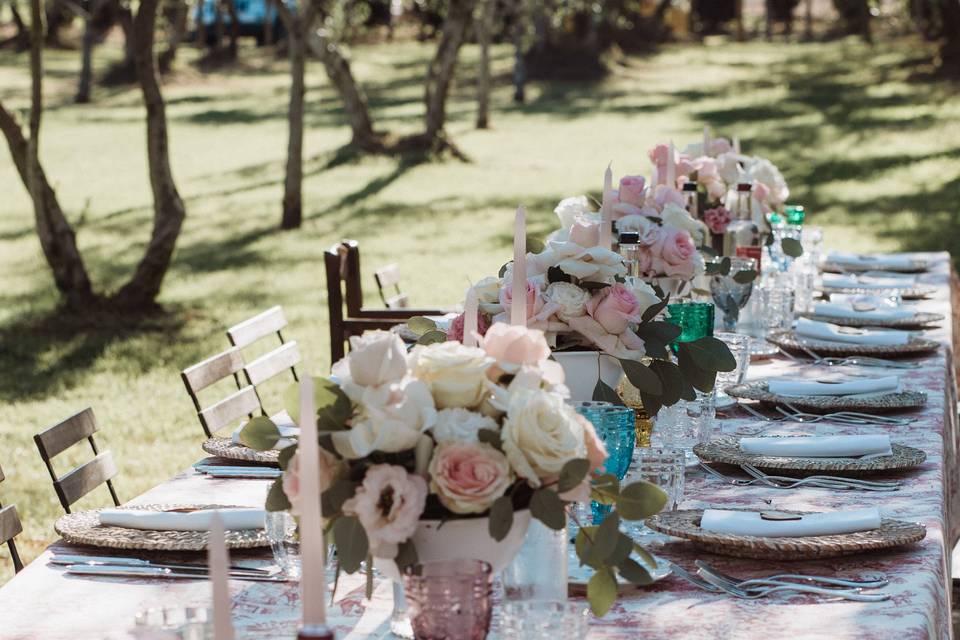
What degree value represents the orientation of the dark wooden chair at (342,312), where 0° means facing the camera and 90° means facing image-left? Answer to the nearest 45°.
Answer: approximately 270°

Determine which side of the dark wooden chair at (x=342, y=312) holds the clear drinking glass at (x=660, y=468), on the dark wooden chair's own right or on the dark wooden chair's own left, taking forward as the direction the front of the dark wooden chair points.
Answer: on the dark wooden chair's own right

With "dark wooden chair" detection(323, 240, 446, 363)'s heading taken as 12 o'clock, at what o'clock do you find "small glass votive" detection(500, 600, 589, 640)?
The small glass votive is roughly at 3 o'clock from the dark wooden chair.

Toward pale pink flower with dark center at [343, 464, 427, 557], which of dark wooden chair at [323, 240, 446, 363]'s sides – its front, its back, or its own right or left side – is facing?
right

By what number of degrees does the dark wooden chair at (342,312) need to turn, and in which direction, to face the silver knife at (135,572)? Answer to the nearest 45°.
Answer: approximately 90° to its right

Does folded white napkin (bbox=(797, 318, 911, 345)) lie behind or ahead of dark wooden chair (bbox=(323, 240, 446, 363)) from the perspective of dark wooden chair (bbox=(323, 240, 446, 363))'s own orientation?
ahead

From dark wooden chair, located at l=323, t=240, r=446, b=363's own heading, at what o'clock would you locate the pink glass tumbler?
The pink glass tumbler is roughly at 3 o'clock from the dark wooden chair.

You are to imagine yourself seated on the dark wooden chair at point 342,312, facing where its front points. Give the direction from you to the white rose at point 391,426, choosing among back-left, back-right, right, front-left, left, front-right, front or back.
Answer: right

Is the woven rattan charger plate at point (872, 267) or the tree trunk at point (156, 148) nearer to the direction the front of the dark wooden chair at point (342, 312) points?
the woven rattan charger plate

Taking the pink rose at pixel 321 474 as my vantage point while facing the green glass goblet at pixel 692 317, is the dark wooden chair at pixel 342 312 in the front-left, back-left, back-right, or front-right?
front-left

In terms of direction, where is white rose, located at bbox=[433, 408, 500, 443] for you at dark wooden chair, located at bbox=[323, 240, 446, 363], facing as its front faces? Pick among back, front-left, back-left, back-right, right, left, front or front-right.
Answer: right

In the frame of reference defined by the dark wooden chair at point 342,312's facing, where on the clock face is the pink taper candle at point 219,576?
The pink taper candle is roughly at 3 o'clock from the dark wooden chair.

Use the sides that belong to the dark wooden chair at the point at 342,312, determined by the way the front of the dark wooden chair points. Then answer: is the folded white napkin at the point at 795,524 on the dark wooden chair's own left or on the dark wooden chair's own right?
on the dark wooden chair's own right

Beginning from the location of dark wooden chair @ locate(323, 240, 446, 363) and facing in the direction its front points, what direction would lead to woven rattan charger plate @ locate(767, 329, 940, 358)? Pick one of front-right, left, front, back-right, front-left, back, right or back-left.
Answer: front-right

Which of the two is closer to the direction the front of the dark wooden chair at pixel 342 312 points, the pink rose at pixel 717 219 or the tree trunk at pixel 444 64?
the pink rose

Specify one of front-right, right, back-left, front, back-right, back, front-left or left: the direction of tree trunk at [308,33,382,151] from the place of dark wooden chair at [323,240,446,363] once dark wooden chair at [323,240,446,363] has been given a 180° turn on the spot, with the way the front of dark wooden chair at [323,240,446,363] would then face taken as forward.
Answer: right
